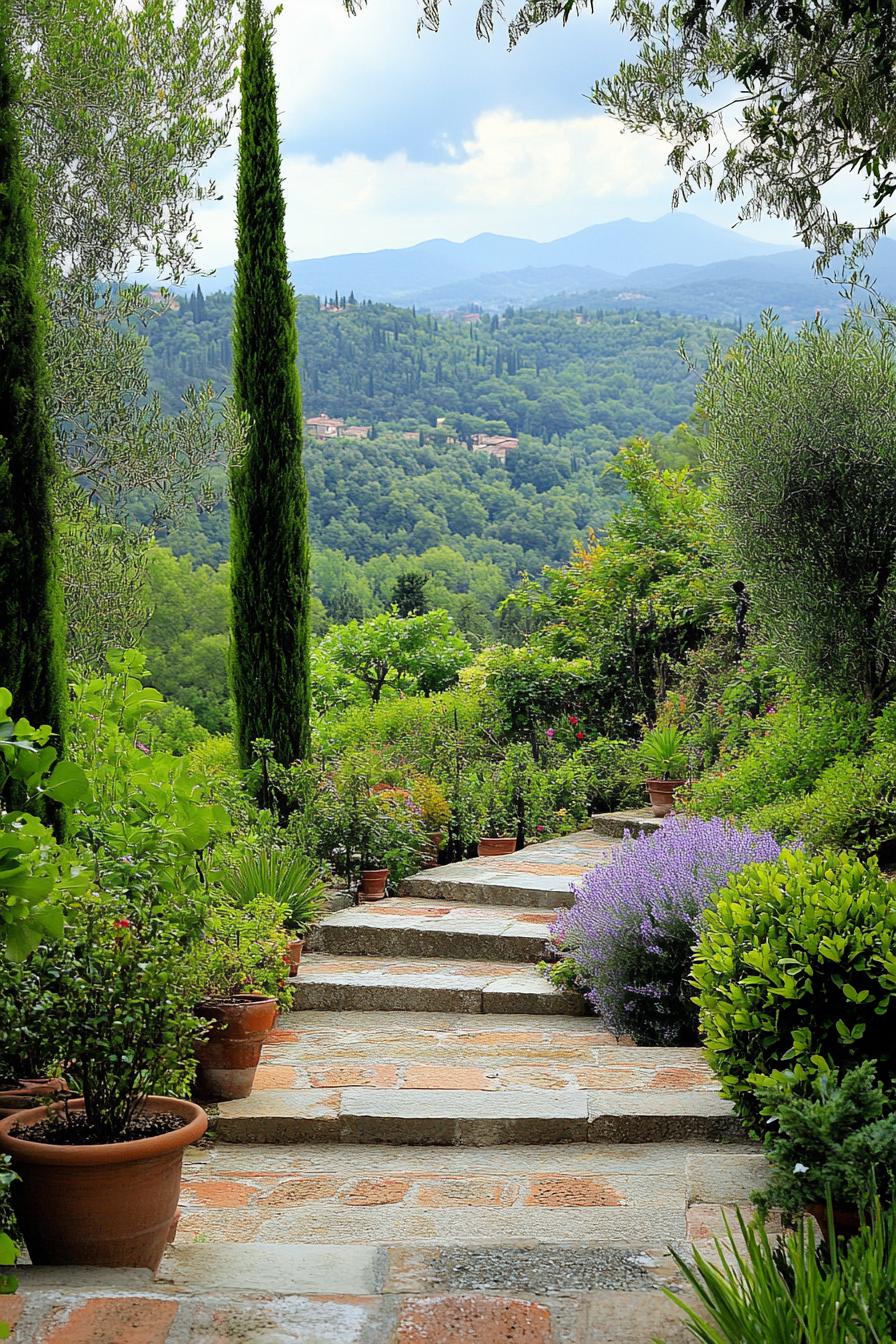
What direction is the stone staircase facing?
toward the camera

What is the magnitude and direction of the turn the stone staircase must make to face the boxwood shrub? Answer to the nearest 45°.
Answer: approximately 45° to its left

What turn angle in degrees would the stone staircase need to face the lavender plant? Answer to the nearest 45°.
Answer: approximately 135° to its left

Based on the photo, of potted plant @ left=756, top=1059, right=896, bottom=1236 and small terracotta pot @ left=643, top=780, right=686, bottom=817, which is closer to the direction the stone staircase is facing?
the potted plant

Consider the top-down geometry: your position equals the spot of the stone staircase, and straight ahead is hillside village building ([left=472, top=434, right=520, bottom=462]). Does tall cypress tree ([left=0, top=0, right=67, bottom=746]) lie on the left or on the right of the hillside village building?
left

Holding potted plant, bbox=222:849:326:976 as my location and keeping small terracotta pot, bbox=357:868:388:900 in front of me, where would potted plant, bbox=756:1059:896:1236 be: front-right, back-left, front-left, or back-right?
back-right

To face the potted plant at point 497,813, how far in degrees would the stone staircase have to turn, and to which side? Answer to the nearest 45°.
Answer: approximately 180°

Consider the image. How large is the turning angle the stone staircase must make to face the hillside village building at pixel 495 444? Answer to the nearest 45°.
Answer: approximately 180°

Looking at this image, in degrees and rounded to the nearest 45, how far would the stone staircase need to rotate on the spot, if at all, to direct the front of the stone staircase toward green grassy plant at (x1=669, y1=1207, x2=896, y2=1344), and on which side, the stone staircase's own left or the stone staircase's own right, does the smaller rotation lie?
0° — it already faces it
